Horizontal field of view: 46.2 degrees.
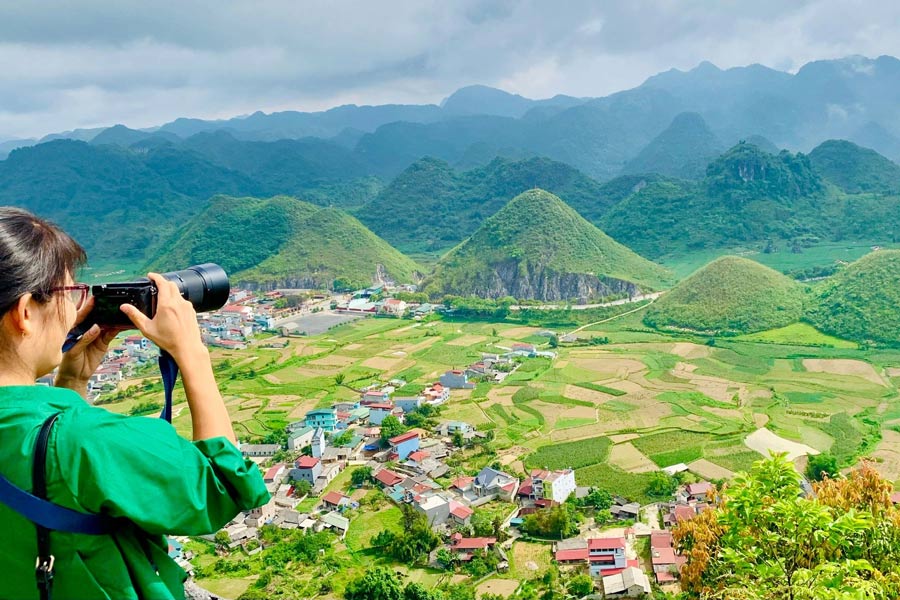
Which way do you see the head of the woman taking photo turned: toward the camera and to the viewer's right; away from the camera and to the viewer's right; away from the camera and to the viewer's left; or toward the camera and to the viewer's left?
away from the camera and to the viewer's right

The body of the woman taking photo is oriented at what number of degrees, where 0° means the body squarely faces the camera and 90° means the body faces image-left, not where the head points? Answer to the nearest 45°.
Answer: approximately 225°

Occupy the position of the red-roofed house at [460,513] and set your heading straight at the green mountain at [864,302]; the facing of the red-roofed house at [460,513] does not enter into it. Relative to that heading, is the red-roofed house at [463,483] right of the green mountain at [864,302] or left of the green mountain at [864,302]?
left

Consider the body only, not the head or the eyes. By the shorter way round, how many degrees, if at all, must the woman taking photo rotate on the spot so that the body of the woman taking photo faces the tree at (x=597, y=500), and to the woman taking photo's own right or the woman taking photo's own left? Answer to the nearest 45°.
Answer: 0° — they already face it

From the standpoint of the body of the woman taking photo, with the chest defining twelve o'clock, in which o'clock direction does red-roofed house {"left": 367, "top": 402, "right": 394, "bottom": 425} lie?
The red-roofed house is roughly at 11 o'clock from the woman taking photo.

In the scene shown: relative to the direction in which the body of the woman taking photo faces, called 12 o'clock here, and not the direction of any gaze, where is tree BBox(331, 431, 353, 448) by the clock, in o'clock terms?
The tree is roughly at 11 o'clock from the woman taking photo.
